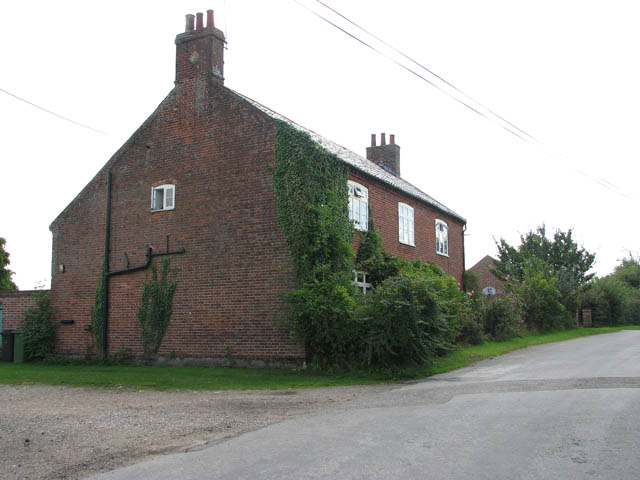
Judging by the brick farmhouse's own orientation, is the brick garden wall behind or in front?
behind

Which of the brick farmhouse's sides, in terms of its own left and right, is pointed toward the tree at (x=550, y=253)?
left

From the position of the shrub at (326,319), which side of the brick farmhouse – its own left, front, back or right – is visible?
front

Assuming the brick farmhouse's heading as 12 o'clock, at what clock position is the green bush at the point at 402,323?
The green bush is roughly at 12 o'clock from the brick farmhouse.

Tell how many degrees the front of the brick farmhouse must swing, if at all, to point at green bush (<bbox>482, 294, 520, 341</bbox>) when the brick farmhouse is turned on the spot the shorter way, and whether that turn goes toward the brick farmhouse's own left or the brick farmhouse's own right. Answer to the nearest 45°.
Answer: approximately 45° to the brick farmhouse's own left

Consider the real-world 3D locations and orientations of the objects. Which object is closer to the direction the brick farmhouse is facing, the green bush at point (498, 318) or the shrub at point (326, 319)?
the shrub

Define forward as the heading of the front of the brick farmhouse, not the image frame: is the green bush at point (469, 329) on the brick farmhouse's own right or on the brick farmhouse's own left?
on the brick farmhouse's own left

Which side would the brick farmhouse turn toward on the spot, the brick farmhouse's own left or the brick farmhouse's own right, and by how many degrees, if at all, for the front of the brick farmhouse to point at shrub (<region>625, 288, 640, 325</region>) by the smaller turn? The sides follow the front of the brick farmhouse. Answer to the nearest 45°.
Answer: approximately 90° to the brick farmhouse's own left

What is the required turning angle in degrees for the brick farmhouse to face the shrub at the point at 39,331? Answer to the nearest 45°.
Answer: approximately 180°

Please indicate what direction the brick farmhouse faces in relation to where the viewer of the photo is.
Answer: facing the viewer and to the right of the viewer
